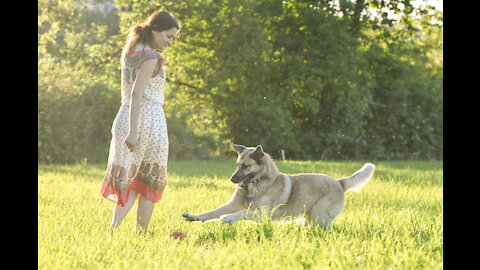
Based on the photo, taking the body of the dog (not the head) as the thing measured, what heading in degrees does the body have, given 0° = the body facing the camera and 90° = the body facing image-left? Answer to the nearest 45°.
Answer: approximately 90°

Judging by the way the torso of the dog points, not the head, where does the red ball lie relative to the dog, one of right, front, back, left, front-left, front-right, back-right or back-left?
front-left

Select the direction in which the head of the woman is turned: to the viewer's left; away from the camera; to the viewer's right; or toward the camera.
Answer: to the viewer's right
